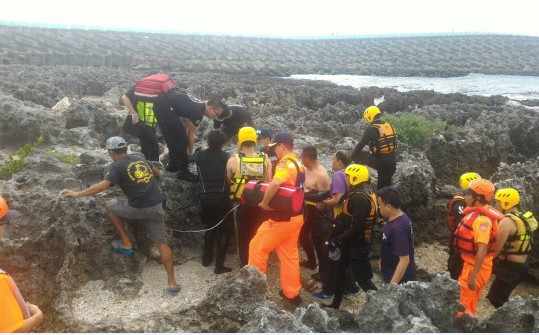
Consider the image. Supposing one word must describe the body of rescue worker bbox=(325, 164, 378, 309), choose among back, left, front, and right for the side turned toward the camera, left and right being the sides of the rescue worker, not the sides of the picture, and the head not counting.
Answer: left

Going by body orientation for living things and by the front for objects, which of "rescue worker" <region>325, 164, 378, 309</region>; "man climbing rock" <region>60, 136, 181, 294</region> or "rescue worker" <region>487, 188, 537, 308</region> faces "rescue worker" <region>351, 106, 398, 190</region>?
"rescue worker" <region>487, 188, 537, 308</region>

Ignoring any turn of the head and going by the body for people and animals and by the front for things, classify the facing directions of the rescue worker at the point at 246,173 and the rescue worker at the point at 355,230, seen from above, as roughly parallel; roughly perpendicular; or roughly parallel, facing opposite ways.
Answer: roughly perpendicular

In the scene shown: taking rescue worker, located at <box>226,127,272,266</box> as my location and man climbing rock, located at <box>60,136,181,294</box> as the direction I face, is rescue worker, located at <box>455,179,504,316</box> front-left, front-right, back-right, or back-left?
back-left

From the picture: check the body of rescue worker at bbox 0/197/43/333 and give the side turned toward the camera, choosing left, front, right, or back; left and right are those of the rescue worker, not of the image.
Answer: right

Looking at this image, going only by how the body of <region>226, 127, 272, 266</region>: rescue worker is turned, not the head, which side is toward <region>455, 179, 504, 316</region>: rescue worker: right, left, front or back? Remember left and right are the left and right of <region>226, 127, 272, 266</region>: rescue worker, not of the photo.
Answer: right

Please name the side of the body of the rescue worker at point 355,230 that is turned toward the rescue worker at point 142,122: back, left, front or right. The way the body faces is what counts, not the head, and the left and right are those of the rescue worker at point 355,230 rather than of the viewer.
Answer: front

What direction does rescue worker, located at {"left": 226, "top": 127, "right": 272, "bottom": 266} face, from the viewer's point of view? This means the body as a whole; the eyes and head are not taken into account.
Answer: away from the camera

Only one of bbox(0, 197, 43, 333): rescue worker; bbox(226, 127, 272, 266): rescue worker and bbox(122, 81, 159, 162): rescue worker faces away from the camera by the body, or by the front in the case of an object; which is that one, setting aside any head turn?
bbox(226, 127, 272, 266): rescue worker

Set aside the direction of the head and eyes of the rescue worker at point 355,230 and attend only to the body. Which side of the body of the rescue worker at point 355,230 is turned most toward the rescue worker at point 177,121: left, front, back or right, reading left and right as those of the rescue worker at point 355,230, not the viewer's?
front

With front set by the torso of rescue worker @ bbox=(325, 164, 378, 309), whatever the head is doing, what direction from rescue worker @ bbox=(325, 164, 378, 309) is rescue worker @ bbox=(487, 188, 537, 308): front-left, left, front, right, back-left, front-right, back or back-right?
back

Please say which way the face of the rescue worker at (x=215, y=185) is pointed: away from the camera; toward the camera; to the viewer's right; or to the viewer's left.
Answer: away from the camera
